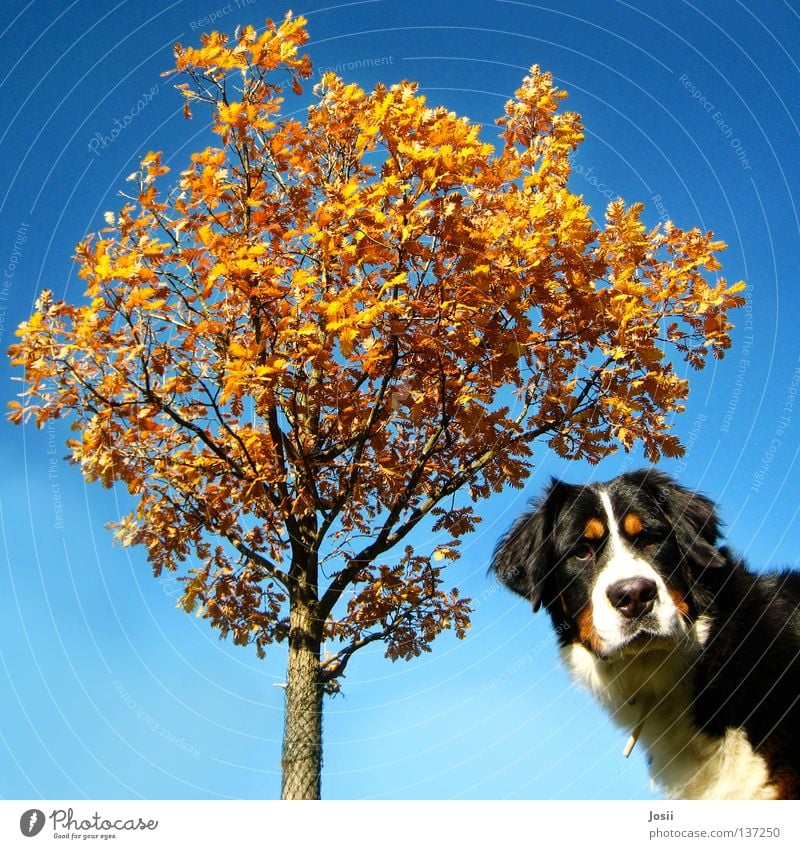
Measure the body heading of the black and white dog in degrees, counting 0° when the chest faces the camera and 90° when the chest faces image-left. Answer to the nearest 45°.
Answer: approximately 45°
